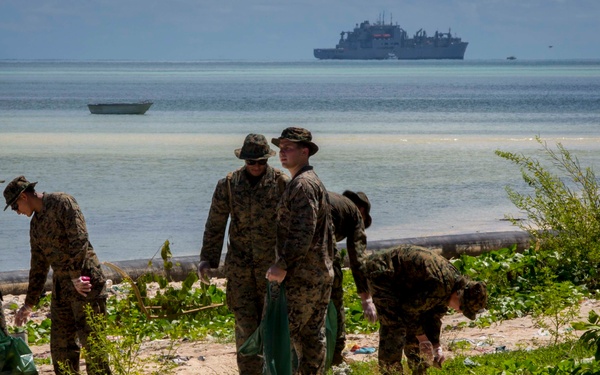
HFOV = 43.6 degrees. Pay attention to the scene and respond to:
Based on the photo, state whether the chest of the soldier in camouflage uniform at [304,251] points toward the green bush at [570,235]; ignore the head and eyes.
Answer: no

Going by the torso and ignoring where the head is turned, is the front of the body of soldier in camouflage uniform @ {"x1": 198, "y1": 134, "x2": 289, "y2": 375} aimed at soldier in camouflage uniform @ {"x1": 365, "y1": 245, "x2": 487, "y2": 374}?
no

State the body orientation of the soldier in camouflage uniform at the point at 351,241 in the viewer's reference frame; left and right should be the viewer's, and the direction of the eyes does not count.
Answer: facing to the right of the viewer

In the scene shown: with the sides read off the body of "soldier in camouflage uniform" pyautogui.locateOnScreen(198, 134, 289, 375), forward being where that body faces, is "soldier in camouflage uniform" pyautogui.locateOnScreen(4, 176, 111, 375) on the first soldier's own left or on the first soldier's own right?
on the first soldier's own right

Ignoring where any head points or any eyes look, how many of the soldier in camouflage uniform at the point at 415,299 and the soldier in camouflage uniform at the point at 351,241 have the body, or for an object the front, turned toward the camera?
0

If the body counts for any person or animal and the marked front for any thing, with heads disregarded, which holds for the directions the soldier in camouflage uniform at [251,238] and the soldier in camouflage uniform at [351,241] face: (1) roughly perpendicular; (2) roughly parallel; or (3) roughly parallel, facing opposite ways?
roughly perpendicular

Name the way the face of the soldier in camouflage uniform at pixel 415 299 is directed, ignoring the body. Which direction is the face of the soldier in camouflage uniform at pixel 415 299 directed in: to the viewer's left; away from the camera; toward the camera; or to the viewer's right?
to the viewer's right

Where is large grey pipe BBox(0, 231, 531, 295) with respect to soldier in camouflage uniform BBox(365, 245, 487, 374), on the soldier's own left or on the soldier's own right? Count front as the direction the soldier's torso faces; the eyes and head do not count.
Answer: on the soldier's own left

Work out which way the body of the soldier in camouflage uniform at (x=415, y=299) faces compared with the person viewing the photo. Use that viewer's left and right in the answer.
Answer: facing to the right of the viewer

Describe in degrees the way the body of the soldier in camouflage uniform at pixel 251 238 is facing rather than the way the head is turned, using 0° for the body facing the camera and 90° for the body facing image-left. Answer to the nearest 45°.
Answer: approximately 0°

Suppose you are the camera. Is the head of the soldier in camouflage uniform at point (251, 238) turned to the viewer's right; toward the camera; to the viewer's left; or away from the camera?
toward the camera

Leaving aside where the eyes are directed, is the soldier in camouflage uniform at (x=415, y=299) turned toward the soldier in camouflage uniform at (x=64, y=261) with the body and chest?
no

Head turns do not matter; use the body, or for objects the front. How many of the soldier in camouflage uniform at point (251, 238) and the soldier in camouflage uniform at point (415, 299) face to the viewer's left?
0

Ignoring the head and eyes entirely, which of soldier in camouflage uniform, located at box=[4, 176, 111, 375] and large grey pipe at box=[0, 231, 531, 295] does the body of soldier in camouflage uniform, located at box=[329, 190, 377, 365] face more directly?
the large grey pipe
